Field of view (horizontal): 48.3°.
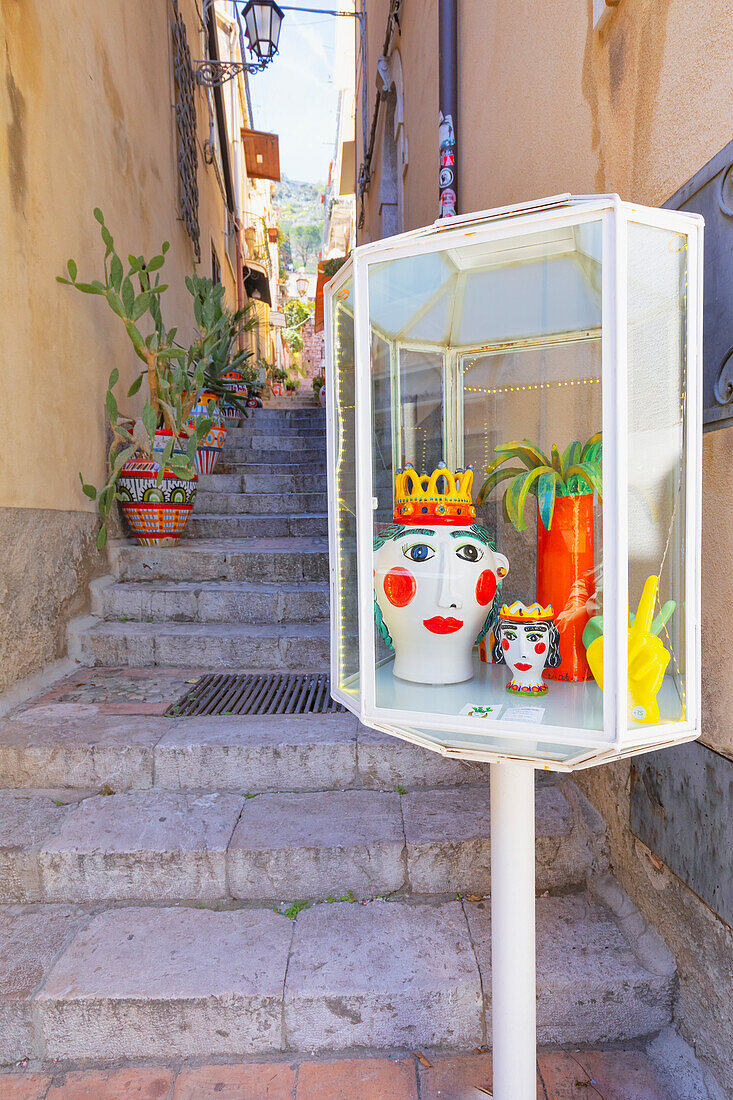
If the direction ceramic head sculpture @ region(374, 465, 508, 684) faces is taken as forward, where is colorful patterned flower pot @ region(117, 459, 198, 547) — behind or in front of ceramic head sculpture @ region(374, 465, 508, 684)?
behind

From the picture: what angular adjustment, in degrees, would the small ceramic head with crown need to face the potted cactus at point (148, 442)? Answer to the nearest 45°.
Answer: approximately 135° to its right

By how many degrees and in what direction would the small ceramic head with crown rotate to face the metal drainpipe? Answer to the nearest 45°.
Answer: approximately 180°

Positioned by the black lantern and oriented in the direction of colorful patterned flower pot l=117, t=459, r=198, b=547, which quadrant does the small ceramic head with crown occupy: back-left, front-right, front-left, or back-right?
front-left

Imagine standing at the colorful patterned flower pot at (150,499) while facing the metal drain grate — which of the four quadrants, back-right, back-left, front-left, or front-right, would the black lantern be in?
back-left

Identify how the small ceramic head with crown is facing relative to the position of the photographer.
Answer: facing the viewer

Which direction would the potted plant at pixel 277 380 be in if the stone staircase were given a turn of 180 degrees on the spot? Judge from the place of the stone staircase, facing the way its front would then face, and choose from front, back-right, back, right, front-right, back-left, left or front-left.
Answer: front

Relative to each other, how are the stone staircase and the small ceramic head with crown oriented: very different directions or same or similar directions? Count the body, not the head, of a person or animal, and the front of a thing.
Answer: same or similar directions

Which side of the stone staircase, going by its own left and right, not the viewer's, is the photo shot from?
front

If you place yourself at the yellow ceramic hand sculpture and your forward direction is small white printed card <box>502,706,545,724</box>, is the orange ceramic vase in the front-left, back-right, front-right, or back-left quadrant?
front-right
